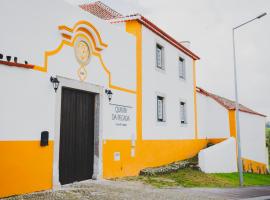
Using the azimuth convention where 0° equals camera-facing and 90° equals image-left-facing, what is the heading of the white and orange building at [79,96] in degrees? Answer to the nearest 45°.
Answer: approximately 315°

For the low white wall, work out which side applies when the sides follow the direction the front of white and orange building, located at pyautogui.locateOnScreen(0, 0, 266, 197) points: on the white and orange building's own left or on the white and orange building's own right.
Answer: on the white and orange building's own left
